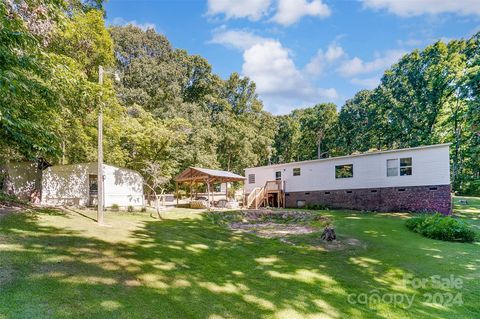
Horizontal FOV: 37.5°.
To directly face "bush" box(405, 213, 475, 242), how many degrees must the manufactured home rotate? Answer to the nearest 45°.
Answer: approximately 45° to its left

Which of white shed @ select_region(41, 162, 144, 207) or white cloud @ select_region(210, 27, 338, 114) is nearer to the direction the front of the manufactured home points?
the white shed

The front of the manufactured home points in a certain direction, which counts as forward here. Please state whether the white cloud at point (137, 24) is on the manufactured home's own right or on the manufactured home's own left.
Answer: on the manufactured home's own right

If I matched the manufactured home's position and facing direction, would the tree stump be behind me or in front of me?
in front

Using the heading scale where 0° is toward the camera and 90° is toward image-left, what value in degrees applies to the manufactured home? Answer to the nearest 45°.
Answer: approximately 45°
